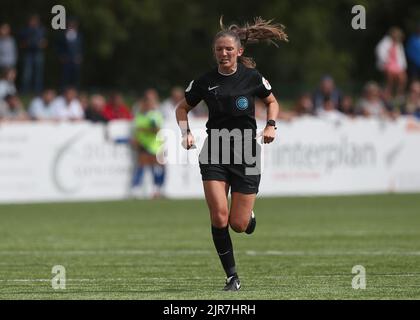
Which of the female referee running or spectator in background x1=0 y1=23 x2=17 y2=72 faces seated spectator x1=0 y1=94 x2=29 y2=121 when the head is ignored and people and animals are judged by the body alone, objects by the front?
the spectator in background

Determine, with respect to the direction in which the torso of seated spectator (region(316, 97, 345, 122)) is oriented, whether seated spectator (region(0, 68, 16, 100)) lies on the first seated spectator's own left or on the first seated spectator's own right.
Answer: on the first seated spectator's own right

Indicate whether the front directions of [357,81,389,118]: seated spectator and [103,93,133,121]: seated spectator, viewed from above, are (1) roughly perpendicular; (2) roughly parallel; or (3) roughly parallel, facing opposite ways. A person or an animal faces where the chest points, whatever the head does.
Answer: roughly parallel

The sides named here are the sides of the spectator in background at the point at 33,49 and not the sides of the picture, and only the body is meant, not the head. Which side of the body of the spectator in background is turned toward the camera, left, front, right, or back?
front

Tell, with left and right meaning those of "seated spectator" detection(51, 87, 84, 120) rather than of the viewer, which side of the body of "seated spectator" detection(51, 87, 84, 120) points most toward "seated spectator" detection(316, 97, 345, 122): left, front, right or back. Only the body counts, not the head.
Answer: left

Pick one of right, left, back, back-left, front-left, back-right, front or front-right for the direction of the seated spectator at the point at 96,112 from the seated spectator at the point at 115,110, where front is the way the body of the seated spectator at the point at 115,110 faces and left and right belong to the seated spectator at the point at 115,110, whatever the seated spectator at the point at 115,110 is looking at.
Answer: front-right

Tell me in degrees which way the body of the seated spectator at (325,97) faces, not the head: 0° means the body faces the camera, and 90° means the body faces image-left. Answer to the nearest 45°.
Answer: approximately 0°

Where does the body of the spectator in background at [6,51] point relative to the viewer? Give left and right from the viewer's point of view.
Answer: facing the viewer

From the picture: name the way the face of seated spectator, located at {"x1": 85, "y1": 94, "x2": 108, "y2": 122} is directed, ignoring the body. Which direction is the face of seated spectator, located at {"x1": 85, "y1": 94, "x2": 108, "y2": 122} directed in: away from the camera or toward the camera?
toward the camera

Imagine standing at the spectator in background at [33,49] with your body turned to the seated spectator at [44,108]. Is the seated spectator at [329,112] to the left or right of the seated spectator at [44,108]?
left

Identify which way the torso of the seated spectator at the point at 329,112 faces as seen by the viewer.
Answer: toward the camera

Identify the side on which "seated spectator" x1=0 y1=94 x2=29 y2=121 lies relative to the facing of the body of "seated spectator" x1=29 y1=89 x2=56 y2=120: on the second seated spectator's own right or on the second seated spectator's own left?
on the second seated spectator's own right

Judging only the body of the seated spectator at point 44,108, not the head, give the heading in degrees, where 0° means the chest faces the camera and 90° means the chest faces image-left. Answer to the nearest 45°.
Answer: approximately 315°
